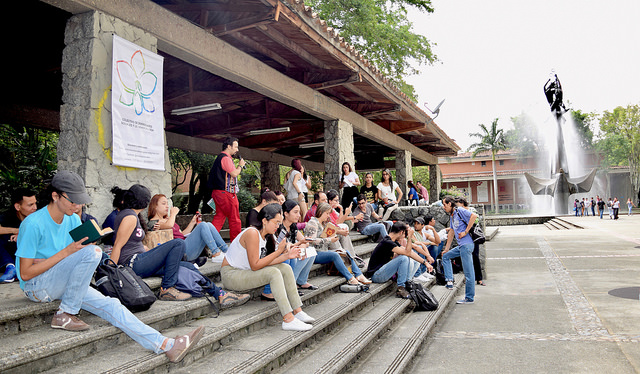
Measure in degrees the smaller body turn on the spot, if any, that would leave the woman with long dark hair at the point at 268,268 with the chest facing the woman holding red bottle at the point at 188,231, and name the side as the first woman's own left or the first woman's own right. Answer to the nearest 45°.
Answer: approximately 135° to the first woman's own left

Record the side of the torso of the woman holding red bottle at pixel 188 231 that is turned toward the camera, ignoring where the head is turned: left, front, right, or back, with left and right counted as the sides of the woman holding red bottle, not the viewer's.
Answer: right

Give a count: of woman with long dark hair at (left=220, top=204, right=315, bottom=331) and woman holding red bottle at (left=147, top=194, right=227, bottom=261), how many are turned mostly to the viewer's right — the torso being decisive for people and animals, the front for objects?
2

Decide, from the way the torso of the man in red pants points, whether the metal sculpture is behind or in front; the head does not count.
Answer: in front

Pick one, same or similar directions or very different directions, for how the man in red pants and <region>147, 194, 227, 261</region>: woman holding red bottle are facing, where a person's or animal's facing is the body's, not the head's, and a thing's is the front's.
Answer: same or similar directions

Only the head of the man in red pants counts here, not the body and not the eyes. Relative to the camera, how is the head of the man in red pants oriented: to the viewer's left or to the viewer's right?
to the viewer's right

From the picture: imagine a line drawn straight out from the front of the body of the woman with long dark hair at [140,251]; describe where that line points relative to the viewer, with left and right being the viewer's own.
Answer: facing to the right of the viewer

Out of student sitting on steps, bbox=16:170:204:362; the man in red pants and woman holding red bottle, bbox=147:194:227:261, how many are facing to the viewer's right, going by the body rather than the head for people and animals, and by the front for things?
3

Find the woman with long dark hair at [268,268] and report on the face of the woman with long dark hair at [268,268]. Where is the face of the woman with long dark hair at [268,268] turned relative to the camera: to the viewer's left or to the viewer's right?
to the viewer's right
